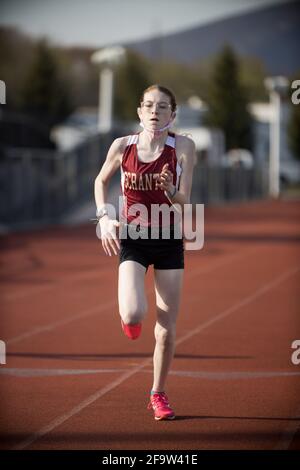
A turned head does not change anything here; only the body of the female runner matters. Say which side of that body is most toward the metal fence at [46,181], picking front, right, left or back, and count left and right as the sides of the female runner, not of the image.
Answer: back

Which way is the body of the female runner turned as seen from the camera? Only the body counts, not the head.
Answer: toward the camera
